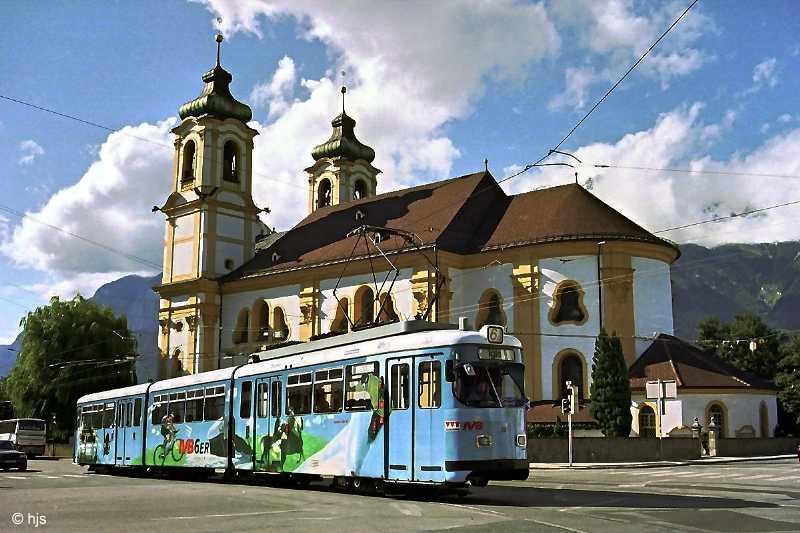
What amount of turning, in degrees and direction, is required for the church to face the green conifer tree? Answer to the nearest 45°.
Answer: approximately 180°

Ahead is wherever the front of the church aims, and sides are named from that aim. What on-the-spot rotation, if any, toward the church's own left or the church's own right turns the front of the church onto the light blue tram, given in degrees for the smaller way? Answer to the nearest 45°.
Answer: approximately 135° to the church's own left

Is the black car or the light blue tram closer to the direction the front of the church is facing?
the black car

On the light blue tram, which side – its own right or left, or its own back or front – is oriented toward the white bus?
back

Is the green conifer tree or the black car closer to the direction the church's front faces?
the black car

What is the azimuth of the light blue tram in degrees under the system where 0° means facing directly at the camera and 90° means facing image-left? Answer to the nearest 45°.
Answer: approximately 315°

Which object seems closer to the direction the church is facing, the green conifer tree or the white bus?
the white bus

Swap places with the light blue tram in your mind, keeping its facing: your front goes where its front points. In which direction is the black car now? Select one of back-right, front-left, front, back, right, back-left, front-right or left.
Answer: back

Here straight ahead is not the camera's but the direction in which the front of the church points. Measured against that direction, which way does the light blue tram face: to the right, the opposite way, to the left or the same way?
the opposite way

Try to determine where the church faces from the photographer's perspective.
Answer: facing away from the viewer and to the left of the viewer
